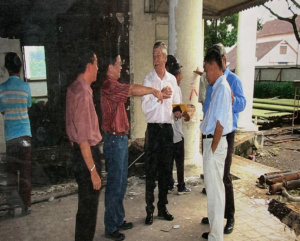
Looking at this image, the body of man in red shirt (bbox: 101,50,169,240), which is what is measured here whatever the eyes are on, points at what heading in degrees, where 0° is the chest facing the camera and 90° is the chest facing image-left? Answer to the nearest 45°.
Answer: approximately 270°

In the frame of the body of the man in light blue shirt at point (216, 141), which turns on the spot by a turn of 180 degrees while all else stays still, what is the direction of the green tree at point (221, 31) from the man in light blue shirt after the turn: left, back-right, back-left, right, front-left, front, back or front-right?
left

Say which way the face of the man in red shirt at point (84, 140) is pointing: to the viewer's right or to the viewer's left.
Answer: to the viewer's right

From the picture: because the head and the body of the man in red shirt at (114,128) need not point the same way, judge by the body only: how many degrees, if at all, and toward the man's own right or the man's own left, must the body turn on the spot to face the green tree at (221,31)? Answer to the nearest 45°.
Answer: approximately 90° to the man's own left

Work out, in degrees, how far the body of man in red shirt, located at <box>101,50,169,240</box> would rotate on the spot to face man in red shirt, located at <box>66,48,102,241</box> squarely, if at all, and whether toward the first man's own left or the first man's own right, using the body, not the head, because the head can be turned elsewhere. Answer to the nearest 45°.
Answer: approximately 135° to the first man's own right

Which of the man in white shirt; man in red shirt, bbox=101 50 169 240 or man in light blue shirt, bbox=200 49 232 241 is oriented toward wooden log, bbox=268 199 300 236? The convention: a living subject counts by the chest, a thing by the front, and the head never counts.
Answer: the man in red shirt

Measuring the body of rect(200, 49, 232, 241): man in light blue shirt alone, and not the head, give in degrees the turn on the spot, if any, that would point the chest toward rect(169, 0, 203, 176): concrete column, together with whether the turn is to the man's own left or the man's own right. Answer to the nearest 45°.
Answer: approximately 90° to the man's own right

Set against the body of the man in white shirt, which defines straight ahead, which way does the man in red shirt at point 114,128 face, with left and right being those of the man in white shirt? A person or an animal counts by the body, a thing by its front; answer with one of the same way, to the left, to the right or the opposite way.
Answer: to the left

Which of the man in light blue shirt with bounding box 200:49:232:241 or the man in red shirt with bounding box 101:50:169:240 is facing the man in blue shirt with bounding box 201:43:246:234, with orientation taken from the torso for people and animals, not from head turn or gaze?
the man in red shirt

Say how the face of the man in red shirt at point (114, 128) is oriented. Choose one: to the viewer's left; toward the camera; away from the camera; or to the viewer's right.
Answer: to the viewer's right

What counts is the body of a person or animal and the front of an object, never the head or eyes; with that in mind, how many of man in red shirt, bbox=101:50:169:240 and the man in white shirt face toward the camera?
1

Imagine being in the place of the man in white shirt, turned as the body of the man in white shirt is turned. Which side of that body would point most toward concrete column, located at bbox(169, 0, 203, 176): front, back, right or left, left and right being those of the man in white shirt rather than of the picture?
back

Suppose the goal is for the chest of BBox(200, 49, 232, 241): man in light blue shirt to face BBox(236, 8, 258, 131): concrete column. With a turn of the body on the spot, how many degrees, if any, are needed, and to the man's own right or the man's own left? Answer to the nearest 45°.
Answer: approximately 90° to the man's own right

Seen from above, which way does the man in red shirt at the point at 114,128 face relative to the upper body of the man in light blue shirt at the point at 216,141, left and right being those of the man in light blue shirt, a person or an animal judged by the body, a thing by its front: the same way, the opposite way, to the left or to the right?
the opposite way

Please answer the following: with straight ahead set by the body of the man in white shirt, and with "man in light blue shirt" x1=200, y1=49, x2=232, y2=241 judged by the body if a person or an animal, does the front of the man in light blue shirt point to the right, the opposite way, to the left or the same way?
to the right

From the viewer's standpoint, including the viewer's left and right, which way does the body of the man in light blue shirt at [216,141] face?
facing to the left of the viewer
